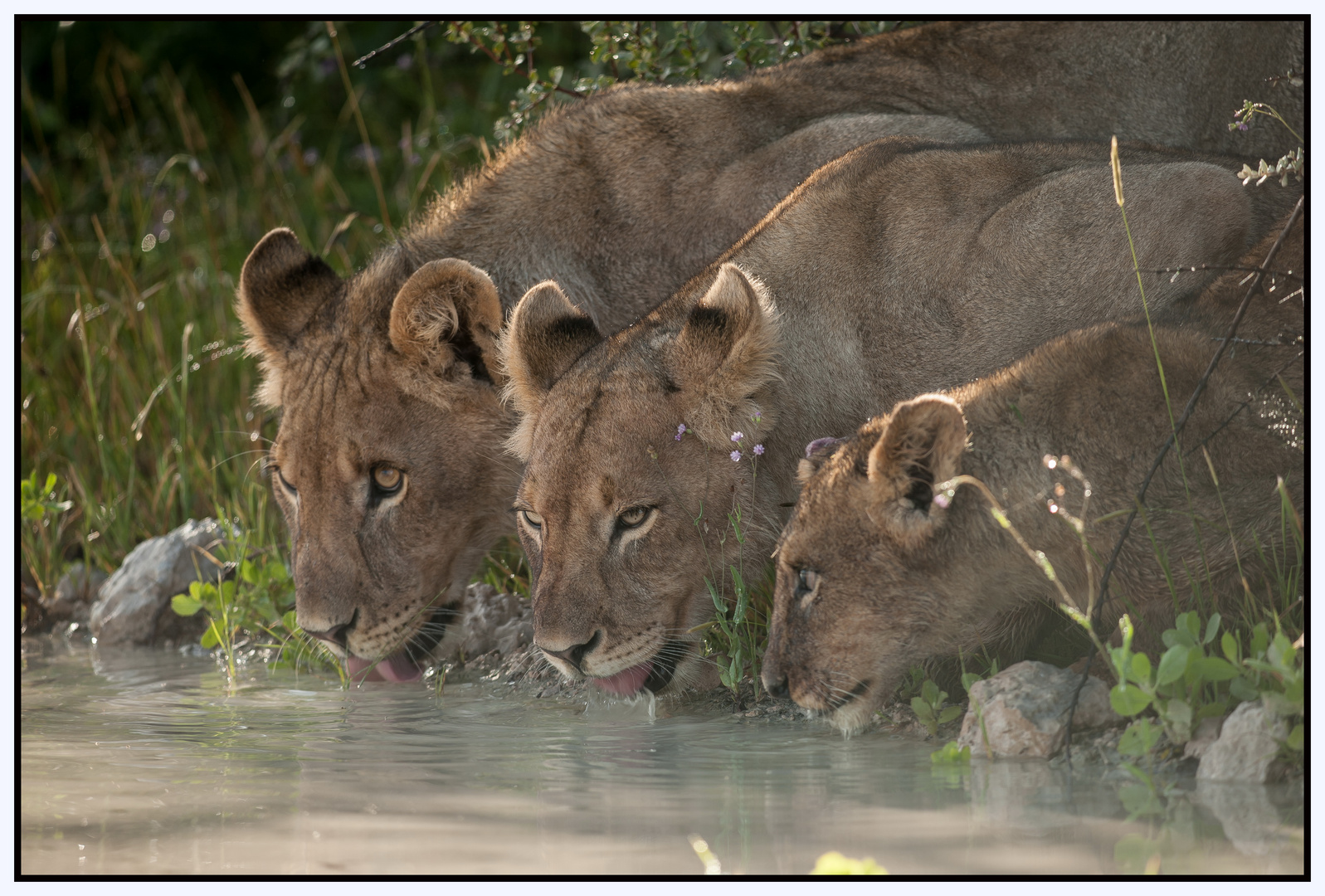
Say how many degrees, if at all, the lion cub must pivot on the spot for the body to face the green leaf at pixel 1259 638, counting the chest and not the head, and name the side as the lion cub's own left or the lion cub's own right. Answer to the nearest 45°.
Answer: approximately 135° to the lion cub's own left

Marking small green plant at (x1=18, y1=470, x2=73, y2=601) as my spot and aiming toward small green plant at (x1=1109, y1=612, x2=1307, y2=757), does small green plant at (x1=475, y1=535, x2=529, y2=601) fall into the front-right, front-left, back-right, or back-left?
front-left

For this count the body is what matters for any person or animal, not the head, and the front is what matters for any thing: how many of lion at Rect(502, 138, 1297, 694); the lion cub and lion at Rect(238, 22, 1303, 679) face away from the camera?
0

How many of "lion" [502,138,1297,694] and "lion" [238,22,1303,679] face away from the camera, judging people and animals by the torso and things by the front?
0

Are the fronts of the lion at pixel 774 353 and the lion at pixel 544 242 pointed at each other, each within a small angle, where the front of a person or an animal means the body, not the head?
no

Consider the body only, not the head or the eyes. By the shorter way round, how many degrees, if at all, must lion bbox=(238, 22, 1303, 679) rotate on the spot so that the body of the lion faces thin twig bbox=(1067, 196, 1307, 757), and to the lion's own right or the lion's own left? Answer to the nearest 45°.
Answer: approximately 90° to the lion's own left

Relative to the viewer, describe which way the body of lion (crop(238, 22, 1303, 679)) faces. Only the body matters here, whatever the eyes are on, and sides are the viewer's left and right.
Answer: facing the viewer and to the left of the viewer

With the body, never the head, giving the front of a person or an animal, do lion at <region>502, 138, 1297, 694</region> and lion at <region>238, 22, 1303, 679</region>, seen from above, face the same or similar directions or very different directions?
same or similar directions

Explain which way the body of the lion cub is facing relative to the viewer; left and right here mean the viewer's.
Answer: facing to the left of the viewer

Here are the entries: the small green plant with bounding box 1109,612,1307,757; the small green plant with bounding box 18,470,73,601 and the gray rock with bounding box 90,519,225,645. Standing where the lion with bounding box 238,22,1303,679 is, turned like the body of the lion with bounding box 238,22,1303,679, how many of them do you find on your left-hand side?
1

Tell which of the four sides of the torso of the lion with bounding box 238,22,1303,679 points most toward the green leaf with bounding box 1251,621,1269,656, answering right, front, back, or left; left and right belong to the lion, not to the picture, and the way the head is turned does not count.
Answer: left

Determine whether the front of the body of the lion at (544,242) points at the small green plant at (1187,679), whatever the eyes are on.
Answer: no

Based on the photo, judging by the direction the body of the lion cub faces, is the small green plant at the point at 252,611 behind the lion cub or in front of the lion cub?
in front

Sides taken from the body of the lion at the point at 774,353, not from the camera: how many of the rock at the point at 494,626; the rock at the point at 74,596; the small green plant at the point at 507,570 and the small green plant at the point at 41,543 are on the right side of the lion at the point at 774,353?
4

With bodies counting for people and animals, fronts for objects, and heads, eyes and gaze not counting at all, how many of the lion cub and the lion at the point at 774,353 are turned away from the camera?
0

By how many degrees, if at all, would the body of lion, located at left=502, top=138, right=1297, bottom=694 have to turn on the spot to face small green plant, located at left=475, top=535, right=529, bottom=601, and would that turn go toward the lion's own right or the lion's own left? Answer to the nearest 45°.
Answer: approximately 90° to the lion's own right
